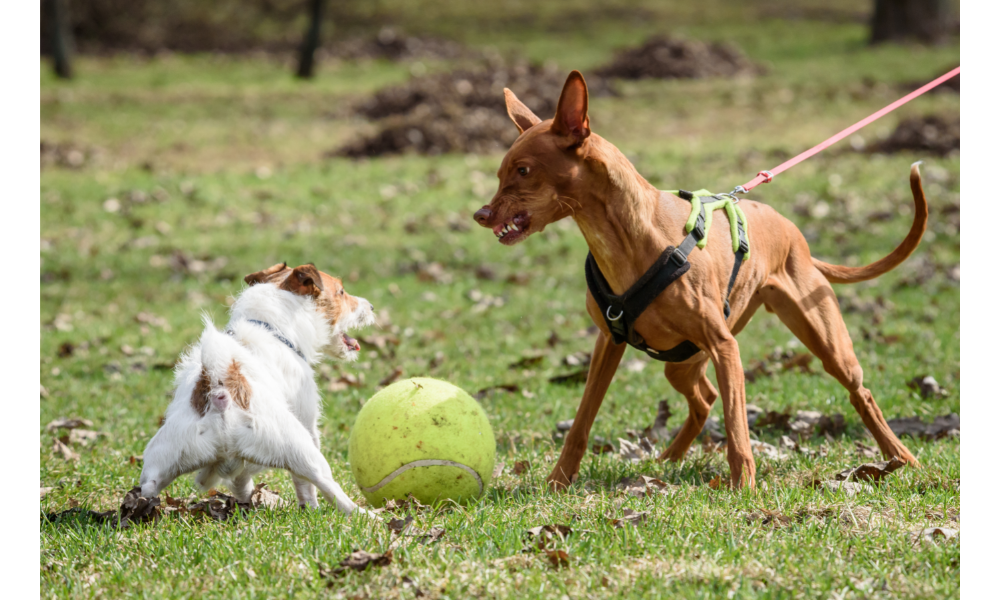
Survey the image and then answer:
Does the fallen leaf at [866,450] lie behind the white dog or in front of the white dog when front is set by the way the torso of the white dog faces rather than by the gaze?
in front

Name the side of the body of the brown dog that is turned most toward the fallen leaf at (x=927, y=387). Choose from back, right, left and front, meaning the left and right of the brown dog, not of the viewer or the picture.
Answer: back

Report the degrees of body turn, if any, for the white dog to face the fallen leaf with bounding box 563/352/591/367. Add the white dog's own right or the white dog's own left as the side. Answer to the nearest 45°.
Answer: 0° — it already faces it

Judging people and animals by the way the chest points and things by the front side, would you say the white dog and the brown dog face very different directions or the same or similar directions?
very different directions

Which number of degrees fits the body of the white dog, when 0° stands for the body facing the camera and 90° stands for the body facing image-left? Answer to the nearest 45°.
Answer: approximately 225°

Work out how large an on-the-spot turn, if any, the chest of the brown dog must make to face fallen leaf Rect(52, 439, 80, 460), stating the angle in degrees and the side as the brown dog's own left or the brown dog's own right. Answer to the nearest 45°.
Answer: approximately 45° to the brown dog's own right

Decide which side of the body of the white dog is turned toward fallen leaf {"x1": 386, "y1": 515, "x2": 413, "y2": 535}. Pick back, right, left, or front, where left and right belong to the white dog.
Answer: right

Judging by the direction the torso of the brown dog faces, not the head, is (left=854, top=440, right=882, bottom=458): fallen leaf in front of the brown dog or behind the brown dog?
behind

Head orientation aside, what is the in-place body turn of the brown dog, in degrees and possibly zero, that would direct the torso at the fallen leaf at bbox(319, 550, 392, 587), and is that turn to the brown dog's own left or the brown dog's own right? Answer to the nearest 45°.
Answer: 0° — it already faces it

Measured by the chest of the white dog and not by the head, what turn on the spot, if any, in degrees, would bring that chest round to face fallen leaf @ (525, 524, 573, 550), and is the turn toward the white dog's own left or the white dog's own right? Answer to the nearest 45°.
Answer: approximately 90° to the white dog's own right

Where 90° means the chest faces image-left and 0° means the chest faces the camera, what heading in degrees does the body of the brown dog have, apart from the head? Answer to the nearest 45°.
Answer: approximately 45°
